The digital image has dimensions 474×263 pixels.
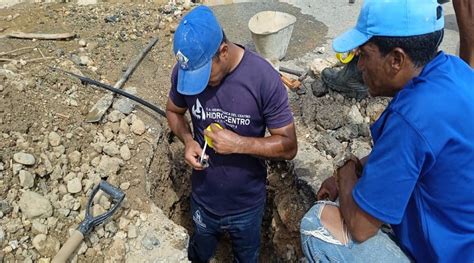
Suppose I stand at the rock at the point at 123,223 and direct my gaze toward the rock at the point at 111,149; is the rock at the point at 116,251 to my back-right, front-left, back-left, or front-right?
back-left

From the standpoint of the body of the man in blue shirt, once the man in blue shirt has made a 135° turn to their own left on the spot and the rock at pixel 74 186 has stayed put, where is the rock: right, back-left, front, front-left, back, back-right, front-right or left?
back-right

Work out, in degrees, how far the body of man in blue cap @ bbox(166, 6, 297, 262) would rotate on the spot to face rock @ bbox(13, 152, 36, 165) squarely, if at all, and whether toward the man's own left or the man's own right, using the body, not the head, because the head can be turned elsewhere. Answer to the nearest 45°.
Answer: approximately 45° to the man's own right

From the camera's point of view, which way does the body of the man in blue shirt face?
to the viewer's left

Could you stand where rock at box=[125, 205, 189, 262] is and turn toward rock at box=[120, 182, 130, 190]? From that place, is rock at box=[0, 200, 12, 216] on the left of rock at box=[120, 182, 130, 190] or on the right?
left

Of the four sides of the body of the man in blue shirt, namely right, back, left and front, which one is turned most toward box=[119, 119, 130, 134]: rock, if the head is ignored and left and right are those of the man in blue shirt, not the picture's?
front

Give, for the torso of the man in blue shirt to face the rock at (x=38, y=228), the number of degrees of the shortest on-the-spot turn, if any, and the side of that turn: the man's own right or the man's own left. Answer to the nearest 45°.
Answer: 0° — they already face it

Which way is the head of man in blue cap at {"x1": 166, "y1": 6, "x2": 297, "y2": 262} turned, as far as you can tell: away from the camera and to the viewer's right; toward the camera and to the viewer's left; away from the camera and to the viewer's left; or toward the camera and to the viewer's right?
toward the camera and to the viewer's left

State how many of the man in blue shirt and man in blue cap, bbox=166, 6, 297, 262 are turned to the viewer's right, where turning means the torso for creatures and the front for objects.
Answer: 0

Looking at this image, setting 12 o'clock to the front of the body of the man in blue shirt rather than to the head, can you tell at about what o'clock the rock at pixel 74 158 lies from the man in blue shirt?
The rock is roughly at 12 o'clock from the man in blue shirt.

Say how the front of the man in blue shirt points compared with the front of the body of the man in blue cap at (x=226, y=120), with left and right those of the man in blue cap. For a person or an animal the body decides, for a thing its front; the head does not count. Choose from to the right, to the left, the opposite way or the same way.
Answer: to the right

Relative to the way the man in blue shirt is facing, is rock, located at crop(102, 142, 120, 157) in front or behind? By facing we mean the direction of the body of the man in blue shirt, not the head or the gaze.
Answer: in front

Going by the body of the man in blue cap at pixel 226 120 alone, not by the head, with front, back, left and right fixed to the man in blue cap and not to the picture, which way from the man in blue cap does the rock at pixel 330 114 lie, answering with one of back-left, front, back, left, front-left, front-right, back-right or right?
back

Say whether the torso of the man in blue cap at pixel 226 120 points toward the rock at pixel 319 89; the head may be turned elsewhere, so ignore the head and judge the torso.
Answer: no

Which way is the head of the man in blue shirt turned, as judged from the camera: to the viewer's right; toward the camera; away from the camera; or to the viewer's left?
to the viewer's left

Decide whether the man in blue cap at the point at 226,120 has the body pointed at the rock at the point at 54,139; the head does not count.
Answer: no
